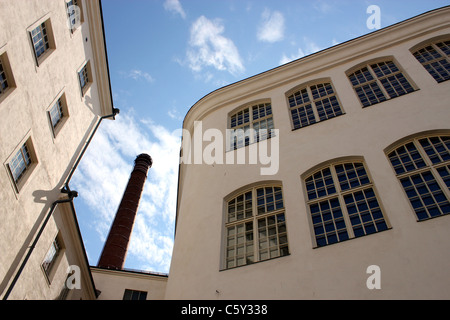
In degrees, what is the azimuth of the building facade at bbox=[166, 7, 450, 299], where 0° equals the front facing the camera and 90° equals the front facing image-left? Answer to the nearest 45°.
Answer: approximately 45°

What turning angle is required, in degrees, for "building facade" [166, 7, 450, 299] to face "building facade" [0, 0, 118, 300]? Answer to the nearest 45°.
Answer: approximately 45° to its right

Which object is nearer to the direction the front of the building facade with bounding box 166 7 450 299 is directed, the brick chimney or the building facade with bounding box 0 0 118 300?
the building facade

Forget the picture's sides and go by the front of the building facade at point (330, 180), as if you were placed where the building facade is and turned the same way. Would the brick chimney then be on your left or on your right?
on your right
